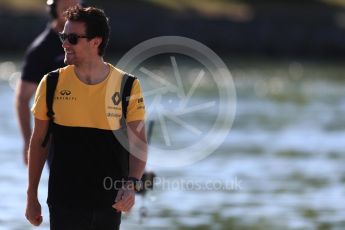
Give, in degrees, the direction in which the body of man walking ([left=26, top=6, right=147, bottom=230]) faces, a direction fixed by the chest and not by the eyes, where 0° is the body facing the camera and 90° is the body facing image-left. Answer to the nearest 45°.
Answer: approximately 0°

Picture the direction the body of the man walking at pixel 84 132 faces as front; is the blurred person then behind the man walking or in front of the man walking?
behind
